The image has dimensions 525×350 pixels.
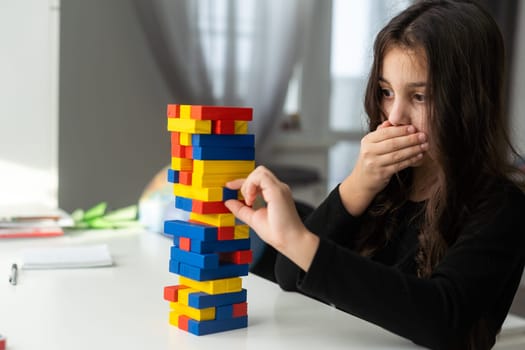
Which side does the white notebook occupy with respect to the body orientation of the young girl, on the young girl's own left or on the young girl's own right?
on the young girl's own right

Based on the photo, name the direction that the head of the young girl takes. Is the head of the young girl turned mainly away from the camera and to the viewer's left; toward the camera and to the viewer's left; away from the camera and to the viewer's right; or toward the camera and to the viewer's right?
toward the camera and to the viewer's left

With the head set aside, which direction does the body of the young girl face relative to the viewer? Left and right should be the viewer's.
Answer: facing the viewer and to the left of the viewer

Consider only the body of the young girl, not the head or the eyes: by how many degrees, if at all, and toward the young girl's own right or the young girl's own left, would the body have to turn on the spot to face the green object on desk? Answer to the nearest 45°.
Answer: approximately 90° to the young girl's own right
